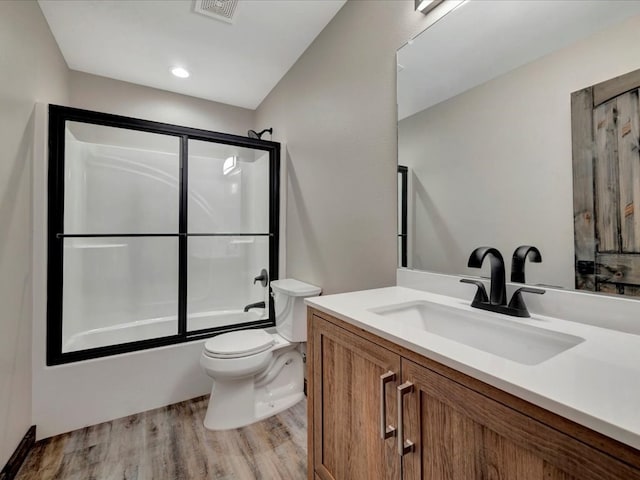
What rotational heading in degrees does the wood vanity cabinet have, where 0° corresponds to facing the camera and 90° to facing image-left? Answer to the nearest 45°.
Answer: approximately 45°

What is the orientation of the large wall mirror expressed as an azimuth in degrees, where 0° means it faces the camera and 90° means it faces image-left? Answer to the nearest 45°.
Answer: approximately 45°

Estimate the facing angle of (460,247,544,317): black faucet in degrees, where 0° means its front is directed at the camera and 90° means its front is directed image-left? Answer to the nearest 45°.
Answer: approximately 45°

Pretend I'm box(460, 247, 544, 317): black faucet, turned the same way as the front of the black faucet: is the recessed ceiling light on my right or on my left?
on my right
